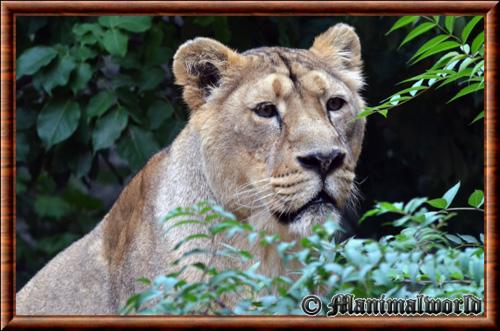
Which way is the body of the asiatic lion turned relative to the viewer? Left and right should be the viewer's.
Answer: facing the viewer and to the right of the viewer

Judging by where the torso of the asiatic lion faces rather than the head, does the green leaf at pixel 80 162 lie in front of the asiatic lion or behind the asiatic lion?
behind

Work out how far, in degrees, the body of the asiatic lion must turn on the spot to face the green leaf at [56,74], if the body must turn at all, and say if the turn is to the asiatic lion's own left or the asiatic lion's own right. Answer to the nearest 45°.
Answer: approximately 180°

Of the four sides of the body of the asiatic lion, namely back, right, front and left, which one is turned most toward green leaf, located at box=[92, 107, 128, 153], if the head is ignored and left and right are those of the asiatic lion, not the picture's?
back

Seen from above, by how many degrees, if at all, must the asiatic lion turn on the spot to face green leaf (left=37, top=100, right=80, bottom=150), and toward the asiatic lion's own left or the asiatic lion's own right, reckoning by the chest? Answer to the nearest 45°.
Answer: approximately 180°

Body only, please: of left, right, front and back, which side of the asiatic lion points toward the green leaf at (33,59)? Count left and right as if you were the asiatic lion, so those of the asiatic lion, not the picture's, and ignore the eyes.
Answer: back
